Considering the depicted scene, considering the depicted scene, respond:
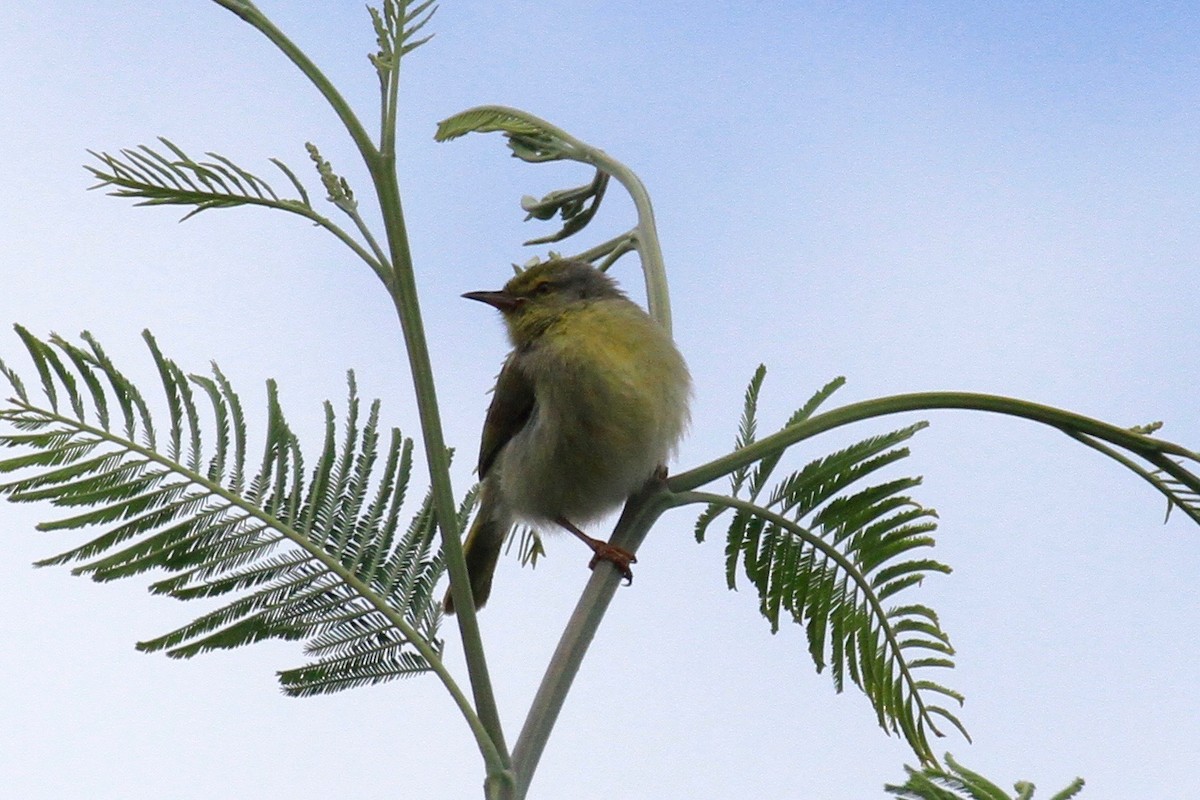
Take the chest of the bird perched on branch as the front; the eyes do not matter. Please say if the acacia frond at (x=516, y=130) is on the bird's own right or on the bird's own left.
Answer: on the bird's own right

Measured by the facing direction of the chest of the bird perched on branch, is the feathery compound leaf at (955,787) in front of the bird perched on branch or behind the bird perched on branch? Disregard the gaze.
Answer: in front

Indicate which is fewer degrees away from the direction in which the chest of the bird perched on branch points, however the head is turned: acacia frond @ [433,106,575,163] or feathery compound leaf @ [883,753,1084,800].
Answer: the feathery compound leaf

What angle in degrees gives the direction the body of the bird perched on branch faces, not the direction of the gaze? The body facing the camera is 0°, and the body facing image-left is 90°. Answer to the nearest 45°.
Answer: approximately 315°
